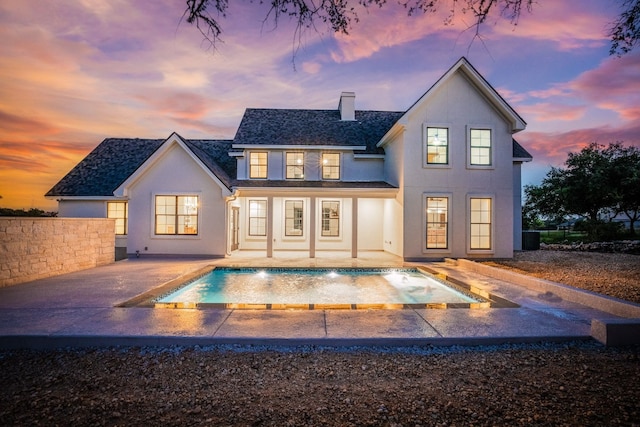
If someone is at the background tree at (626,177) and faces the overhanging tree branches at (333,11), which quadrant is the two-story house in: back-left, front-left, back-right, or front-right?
front-right

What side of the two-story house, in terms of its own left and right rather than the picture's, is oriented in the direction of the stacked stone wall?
right

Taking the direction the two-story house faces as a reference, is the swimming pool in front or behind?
in front

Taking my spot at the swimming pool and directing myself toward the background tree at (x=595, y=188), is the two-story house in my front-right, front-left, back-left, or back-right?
front-left

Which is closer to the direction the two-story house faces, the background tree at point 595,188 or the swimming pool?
the swimming pool

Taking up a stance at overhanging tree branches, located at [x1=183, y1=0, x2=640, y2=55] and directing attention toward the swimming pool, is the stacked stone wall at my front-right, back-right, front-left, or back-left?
front-left

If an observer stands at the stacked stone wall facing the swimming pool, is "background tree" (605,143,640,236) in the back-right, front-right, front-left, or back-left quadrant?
front-left

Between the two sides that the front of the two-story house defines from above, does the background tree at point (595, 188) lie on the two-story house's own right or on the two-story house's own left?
on the two-story house's own left

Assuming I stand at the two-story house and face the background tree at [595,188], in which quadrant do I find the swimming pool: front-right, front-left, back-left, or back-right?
back-right

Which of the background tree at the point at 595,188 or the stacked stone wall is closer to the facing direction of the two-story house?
the stacked stone wall

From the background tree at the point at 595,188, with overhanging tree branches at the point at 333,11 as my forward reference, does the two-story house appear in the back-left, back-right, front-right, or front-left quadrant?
front-right

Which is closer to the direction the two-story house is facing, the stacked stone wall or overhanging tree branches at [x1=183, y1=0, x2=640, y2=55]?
the overhanging tree branches
